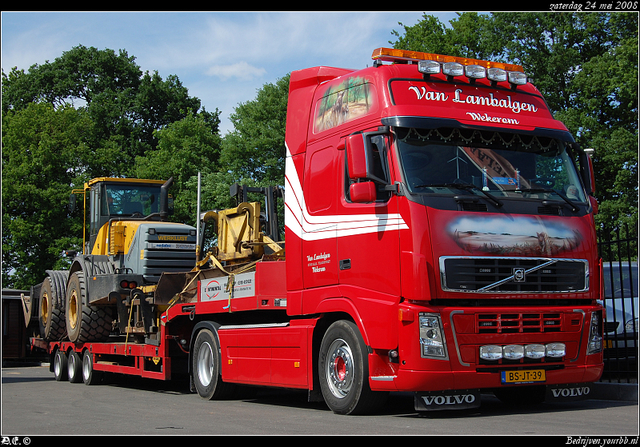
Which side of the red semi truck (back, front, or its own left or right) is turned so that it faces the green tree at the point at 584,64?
left

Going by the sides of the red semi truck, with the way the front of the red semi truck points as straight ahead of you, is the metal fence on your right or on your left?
on your left

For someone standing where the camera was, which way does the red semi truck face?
facing the viewer and to the right of the viewer

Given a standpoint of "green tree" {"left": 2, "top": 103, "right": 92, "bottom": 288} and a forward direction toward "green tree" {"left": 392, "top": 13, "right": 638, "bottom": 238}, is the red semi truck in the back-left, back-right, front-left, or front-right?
front-right

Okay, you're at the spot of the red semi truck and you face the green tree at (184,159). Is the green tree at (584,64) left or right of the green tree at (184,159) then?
right

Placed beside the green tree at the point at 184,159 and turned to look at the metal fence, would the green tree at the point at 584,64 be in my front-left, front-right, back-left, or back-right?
front-left

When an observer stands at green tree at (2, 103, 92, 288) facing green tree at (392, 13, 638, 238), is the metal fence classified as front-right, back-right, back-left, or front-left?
front-right

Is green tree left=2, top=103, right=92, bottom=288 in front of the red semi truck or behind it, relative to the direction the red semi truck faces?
behind

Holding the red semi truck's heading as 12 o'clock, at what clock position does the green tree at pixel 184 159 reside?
The green tree is roughly at 7 o'clock from the red semi truck.
